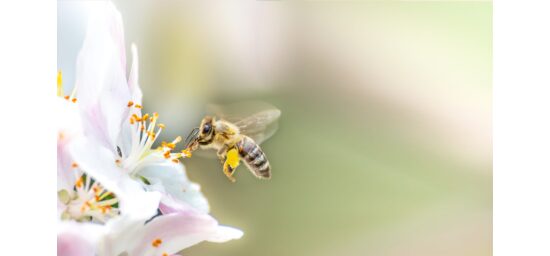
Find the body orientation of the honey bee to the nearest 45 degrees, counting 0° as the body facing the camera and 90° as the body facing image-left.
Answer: approximately 90°
